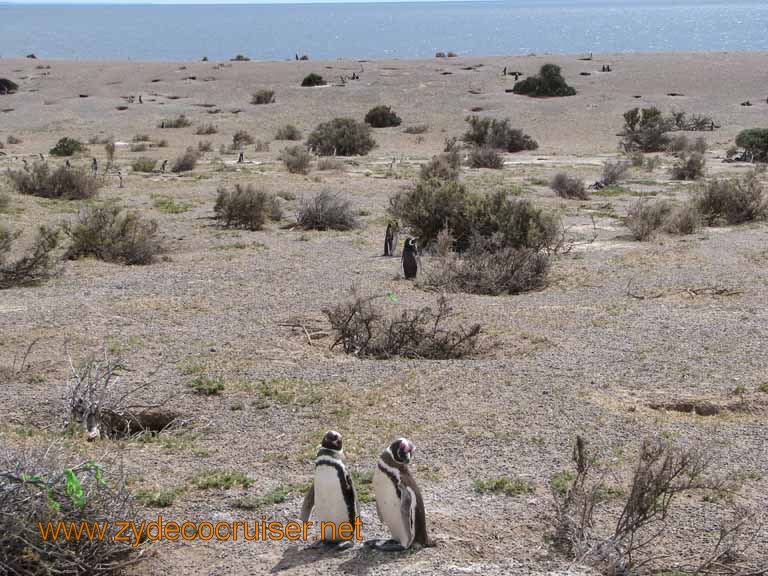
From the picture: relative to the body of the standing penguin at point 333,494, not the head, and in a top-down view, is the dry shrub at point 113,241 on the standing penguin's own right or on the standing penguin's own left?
on the standing penguin's own right

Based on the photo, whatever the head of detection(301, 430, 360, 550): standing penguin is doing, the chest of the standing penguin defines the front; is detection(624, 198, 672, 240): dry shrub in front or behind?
behind

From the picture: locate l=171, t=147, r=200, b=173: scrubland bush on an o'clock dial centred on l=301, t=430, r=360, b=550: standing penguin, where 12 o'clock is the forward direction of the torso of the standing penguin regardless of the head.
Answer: The scrubland bush is roughly at 4 o'clock from the standing penguin.

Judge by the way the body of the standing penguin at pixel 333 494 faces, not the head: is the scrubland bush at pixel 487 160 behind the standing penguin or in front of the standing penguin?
behind

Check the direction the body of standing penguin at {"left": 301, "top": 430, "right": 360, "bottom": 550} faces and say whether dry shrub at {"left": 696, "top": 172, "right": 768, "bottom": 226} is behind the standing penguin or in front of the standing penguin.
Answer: behind

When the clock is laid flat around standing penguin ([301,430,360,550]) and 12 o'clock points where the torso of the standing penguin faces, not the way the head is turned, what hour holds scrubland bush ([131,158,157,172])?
The scrubland bush is roughly at 4 o'clock from the standing penguin.

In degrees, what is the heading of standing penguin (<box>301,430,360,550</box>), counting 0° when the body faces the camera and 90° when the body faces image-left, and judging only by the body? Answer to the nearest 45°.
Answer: approximately 45°

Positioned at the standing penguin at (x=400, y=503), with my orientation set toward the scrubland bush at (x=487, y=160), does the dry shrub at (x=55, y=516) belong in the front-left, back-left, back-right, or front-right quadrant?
back-left

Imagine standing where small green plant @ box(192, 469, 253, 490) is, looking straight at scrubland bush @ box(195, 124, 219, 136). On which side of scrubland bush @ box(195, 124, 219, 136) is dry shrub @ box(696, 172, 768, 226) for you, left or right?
right

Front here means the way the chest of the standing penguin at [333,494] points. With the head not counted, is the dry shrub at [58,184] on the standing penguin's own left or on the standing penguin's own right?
on the standing penguin's own right
